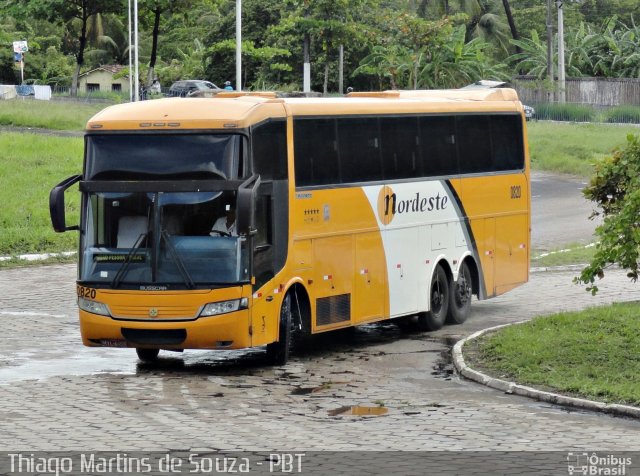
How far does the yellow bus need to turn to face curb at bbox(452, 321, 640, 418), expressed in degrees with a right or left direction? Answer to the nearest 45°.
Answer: approximately 90° to its left

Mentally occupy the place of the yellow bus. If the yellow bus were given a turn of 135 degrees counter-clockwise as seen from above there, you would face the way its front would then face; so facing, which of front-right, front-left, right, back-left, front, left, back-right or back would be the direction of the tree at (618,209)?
front

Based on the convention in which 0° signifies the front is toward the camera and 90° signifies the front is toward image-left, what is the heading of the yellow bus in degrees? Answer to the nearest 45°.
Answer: approximately 45°
